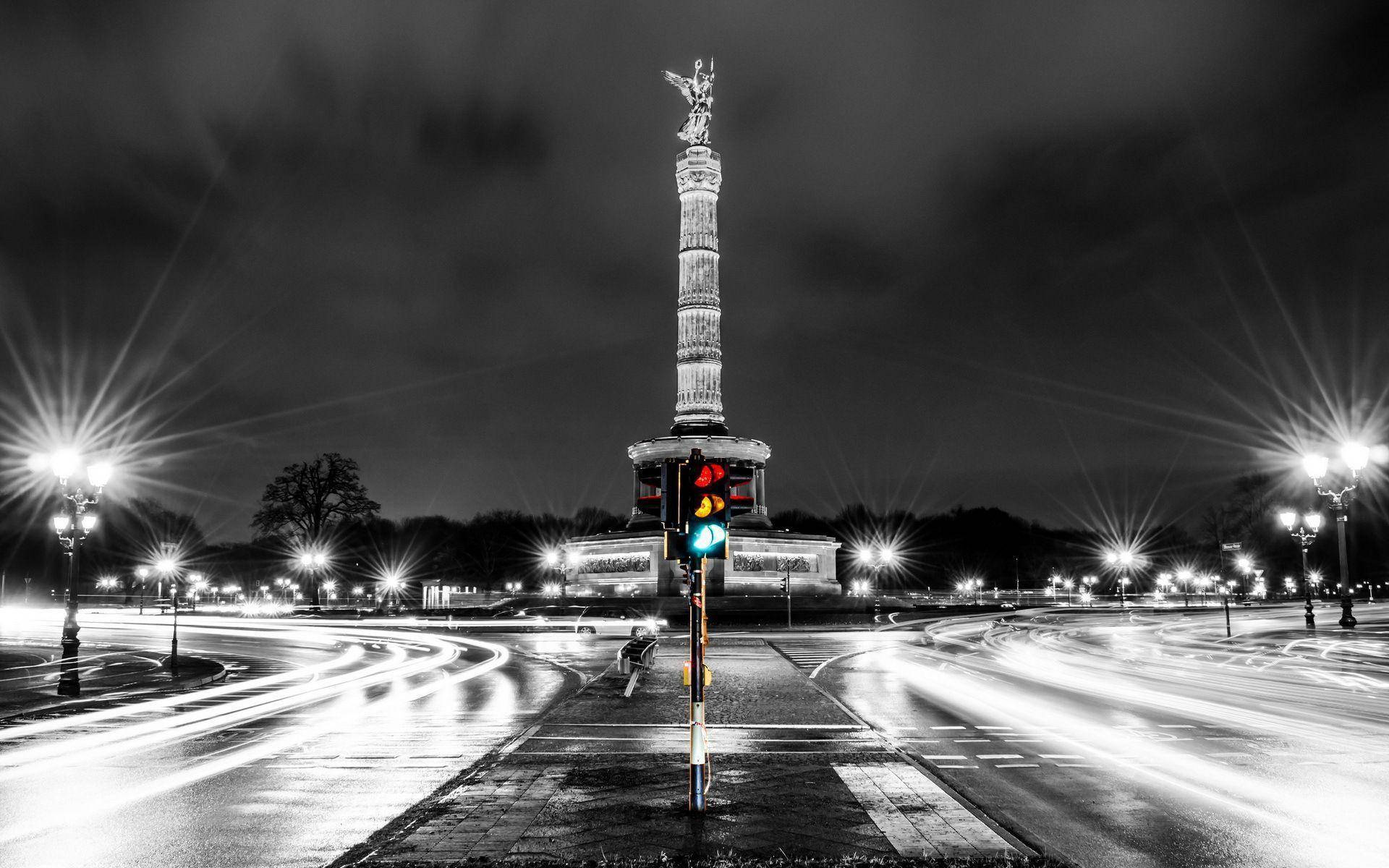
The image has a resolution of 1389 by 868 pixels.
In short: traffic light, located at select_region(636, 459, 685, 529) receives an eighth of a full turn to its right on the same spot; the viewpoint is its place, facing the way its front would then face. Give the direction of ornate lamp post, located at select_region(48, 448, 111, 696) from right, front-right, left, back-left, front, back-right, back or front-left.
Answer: front

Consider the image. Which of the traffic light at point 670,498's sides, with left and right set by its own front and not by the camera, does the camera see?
left

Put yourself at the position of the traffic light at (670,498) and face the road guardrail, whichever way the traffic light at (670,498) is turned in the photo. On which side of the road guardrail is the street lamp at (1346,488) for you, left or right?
right

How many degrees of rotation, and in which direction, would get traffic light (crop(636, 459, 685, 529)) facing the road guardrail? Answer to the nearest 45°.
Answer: approximately 90° to its right

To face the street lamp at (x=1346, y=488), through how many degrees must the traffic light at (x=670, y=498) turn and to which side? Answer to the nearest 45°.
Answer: approximately 135° to its right

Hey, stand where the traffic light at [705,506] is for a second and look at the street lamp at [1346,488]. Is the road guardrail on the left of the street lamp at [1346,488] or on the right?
left

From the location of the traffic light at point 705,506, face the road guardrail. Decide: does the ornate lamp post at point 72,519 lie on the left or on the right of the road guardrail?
left
